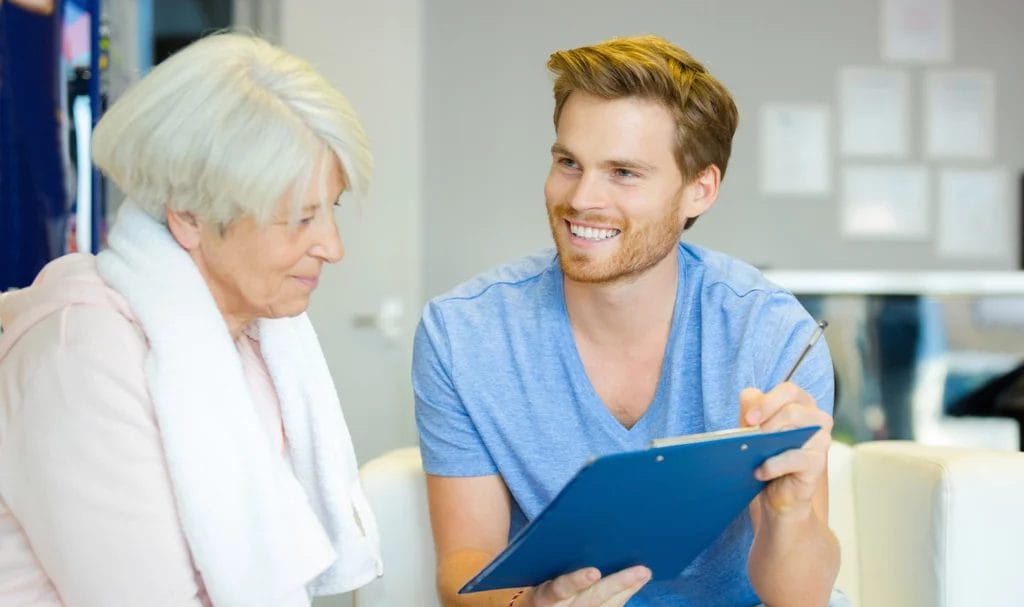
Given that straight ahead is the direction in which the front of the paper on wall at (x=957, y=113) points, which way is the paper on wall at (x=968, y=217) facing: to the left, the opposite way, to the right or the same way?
the same way

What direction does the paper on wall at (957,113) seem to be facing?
toward the camera

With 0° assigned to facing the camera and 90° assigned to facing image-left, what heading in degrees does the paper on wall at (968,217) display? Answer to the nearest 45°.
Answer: approximately 0°

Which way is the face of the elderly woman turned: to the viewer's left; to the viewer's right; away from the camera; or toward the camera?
to the viewer's right

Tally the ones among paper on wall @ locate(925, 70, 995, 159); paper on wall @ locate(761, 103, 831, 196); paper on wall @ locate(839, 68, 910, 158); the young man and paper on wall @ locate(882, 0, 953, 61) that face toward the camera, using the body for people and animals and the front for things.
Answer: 5

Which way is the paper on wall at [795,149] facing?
toward the camera

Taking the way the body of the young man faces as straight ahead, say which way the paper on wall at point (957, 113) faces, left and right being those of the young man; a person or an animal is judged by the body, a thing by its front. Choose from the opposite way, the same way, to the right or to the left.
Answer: the same way

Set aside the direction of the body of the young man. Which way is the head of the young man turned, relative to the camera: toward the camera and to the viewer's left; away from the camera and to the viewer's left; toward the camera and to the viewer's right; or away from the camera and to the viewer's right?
toward the camera and to the viewer's left

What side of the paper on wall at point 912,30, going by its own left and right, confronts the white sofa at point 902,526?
front

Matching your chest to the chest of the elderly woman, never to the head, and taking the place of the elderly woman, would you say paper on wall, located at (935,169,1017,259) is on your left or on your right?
on your left

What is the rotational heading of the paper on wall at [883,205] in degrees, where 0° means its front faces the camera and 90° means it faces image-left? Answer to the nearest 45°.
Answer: approximately 0°

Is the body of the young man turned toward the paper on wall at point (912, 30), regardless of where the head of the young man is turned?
no

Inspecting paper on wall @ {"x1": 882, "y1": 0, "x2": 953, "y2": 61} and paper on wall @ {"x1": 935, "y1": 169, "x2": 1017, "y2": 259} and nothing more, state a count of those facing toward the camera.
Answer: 2

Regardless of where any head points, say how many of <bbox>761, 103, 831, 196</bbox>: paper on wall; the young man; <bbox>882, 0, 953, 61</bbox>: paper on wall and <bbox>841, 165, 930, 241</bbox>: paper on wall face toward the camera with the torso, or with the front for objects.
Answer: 4
